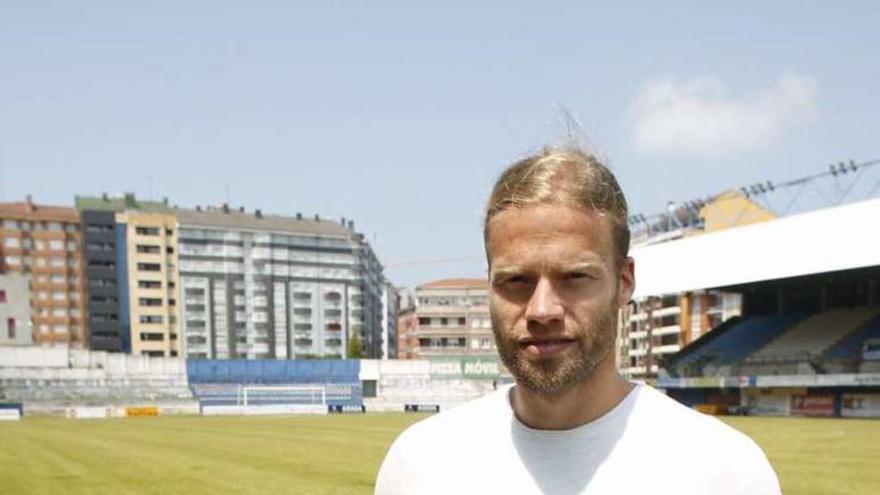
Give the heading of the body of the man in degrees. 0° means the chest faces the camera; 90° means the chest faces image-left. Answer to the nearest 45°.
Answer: approximately 0°
